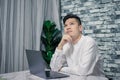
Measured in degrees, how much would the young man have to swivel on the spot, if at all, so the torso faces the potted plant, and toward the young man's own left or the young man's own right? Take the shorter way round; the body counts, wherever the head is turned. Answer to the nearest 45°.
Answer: approximately 135° to the young man's own right

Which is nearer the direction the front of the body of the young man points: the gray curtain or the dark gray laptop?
the dark gray laptop

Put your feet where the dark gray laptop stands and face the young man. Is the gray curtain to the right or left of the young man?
left

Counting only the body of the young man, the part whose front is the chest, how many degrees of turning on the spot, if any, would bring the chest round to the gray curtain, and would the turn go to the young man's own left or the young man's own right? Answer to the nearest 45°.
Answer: approximately 90° to the young man's own right

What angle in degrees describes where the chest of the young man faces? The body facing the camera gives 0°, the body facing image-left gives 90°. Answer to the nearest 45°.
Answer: approximately 45°

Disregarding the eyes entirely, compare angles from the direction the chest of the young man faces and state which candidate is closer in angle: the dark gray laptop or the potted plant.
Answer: the dark gray laptop
